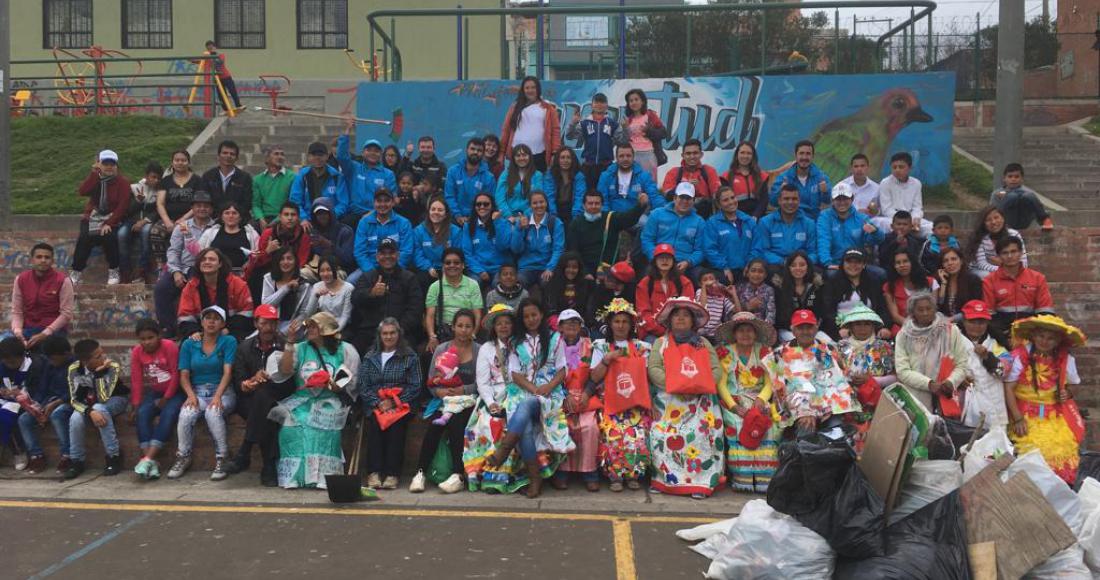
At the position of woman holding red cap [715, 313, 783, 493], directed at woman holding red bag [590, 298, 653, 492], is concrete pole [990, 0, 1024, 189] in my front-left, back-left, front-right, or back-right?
back-right

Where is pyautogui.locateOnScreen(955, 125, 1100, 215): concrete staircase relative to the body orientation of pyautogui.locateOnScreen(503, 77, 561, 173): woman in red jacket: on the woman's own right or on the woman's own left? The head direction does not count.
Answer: on the woman's own left

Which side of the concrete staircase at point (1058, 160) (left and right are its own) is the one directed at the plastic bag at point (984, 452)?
front

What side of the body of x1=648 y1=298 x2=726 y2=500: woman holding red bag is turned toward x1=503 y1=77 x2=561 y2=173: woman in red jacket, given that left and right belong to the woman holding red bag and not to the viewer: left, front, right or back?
back

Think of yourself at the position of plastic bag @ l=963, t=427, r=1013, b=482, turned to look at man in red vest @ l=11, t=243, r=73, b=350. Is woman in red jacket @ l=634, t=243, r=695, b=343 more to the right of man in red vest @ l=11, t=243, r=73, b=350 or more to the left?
right
